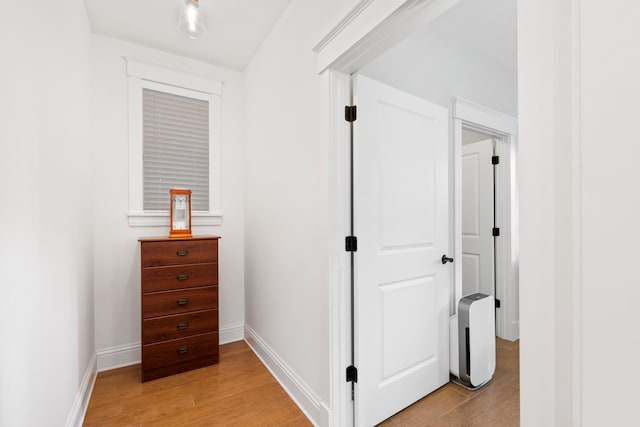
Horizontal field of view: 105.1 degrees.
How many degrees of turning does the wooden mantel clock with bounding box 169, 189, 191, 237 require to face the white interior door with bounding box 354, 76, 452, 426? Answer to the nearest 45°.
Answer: approximately 45° to its left

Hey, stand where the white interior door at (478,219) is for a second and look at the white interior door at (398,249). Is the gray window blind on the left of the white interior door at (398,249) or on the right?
right

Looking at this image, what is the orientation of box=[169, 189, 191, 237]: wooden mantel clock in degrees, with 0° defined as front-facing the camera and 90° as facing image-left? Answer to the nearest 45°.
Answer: approximately 0°

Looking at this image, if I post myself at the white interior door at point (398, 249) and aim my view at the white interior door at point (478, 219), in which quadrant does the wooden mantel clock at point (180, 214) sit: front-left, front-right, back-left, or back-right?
back-left

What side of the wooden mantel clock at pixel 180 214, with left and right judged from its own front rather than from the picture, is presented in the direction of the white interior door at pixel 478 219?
left

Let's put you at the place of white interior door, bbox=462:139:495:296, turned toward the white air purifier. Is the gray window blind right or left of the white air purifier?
right
